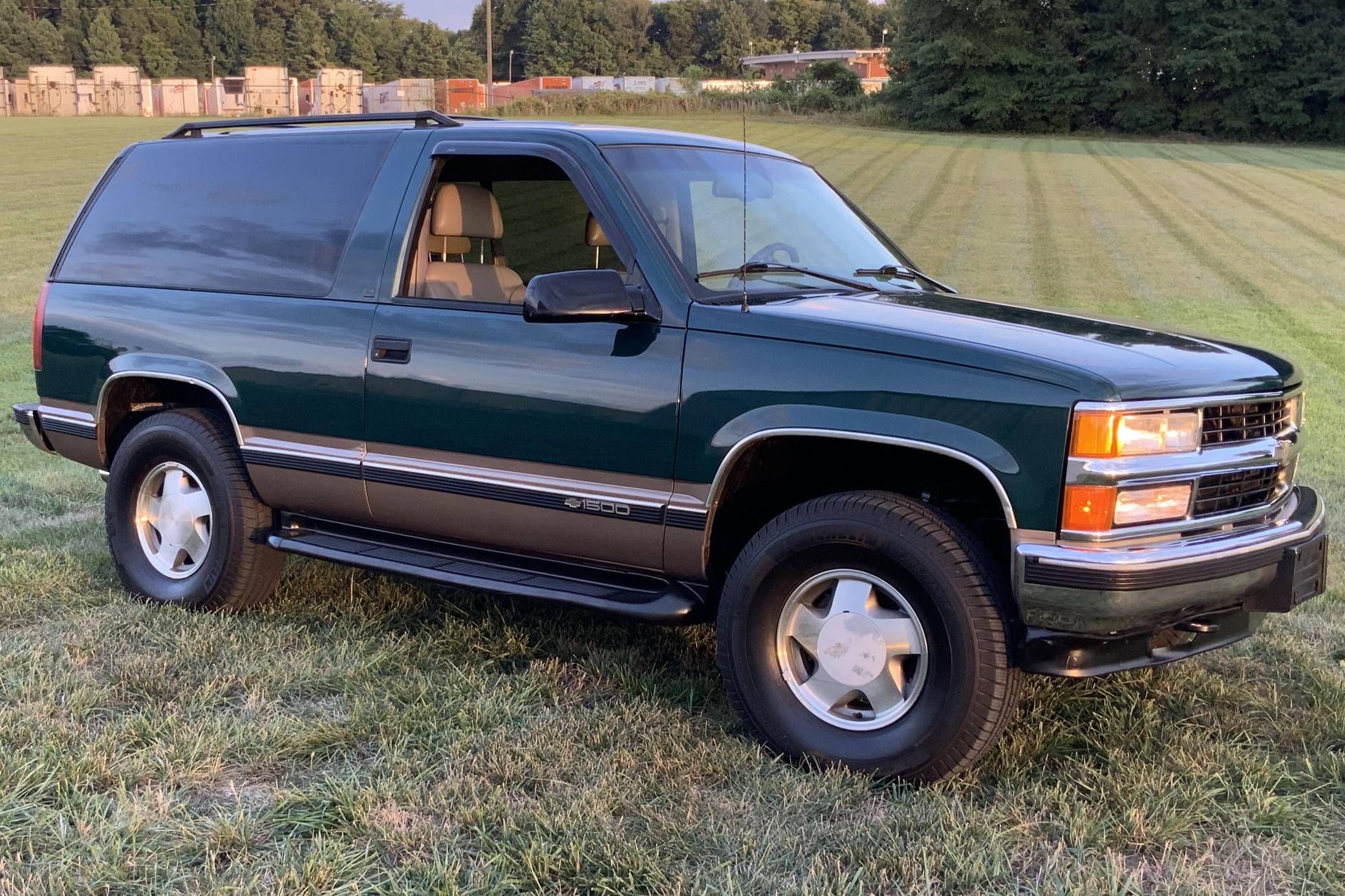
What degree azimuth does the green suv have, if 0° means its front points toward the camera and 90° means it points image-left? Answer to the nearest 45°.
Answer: approximately 315°

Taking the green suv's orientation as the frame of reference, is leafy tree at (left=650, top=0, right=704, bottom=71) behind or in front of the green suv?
behind

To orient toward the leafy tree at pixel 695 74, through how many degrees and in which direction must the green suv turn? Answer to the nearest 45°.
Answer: approximately 135° to its left

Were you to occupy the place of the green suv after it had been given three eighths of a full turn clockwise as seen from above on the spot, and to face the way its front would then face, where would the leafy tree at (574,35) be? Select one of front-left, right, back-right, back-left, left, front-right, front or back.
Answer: right

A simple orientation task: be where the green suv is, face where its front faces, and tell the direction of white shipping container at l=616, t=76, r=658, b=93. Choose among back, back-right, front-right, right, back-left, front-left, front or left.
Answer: back-left

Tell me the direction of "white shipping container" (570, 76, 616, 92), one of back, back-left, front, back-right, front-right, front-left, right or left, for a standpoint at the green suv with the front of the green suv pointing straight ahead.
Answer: back-left
